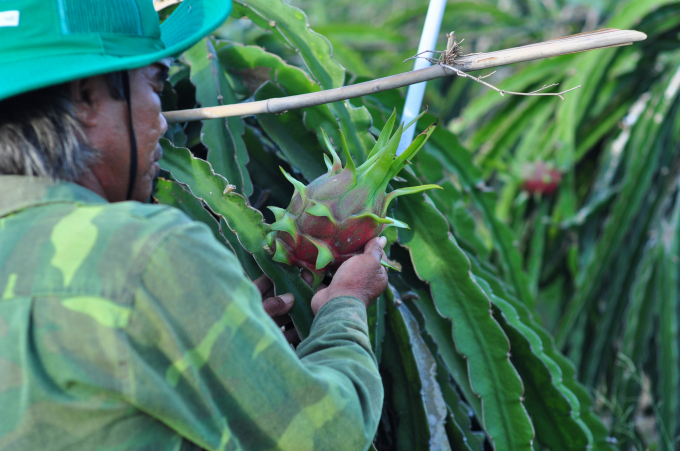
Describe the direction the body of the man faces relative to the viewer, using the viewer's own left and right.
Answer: facing away from the viewer and to the right of the viewer

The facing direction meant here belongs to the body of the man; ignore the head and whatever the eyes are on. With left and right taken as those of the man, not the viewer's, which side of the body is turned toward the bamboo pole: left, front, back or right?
front
